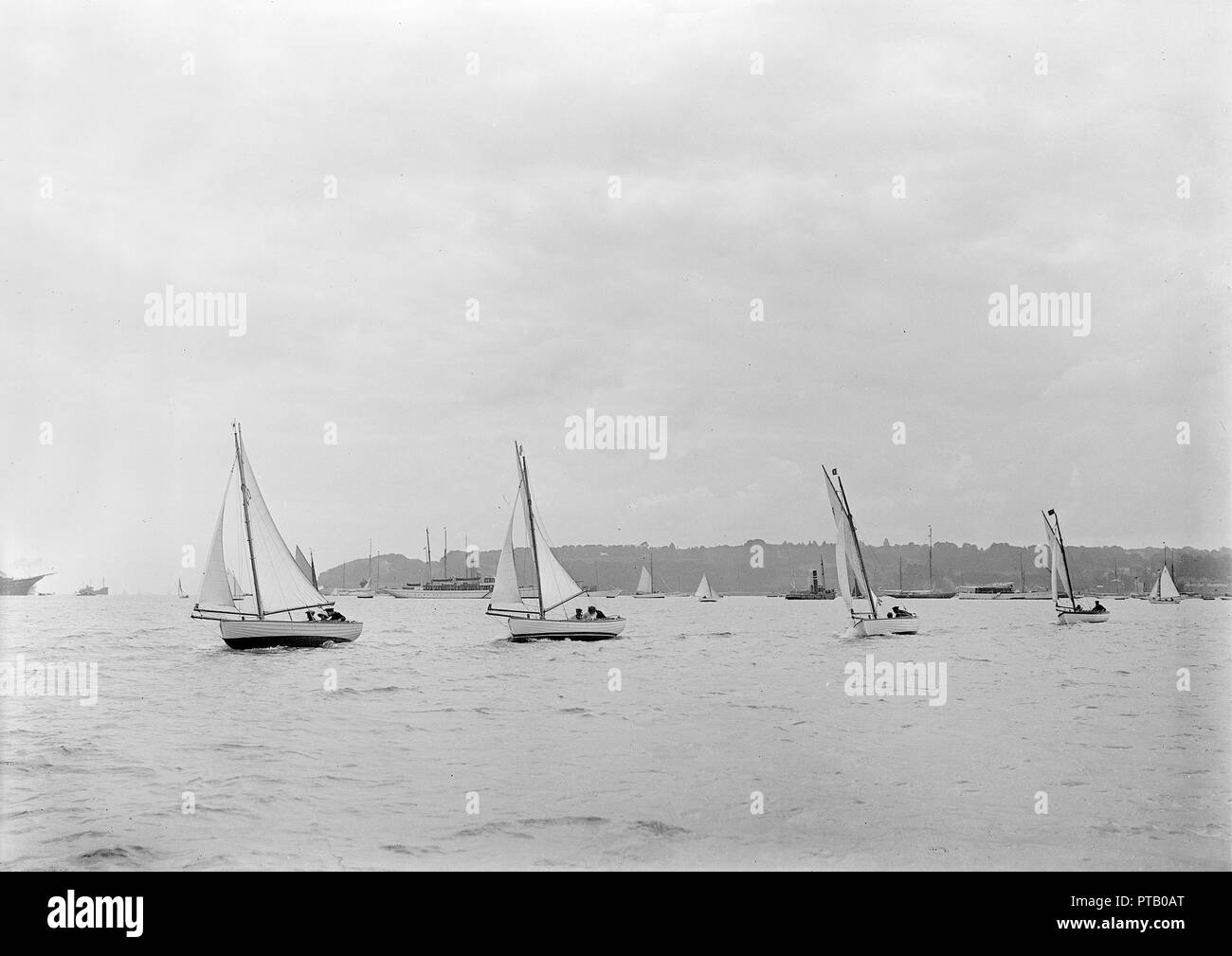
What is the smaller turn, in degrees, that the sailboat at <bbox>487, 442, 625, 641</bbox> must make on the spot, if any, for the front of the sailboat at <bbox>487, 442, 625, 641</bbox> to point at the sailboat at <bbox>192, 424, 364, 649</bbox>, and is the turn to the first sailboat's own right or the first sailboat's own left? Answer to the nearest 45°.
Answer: approximately 45° to the first sailboat's own left

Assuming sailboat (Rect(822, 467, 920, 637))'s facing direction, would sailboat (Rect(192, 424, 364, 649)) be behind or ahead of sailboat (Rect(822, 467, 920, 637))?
ahead

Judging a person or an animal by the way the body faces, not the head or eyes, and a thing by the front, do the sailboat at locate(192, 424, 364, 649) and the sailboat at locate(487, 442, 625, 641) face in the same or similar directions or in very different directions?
same or similar directions

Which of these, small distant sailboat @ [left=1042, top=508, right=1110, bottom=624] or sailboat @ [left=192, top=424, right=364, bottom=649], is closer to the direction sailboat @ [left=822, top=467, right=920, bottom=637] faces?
the sailboat

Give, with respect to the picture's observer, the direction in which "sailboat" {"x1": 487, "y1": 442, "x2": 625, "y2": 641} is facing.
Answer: facing to the left of the viewer

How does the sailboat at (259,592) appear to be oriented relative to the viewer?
to the viewer's left

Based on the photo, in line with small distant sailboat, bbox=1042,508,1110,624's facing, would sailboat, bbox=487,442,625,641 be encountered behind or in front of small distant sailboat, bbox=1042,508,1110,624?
in front

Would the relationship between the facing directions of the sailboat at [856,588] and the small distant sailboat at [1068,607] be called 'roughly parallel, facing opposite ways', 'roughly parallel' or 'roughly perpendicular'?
roughly parallel

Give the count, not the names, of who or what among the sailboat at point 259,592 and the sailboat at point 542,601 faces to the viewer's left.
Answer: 2

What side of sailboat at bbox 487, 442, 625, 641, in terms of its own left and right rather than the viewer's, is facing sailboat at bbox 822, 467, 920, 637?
back

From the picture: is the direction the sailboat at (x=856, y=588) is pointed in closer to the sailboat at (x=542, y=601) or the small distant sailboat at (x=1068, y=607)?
the sailboat

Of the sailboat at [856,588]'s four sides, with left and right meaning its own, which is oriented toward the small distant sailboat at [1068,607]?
back

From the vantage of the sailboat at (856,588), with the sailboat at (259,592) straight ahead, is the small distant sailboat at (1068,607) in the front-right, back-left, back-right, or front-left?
back-right

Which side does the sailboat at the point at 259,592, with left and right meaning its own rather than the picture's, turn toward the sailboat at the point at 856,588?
back
